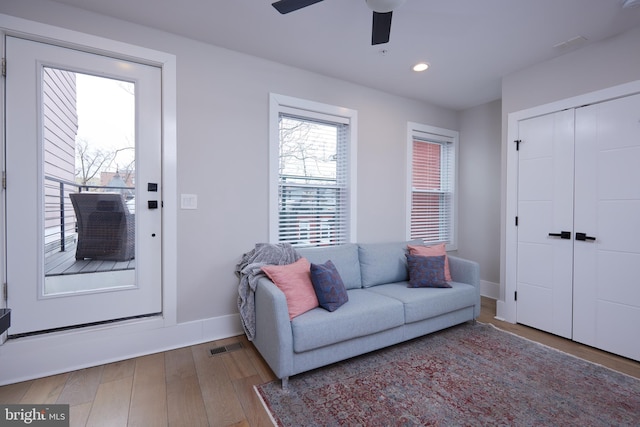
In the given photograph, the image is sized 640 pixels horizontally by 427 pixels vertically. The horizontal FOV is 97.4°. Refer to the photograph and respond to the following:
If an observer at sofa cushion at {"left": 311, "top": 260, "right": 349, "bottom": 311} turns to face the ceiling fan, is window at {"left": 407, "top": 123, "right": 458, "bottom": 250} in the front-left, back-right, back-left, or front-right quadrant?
back-left

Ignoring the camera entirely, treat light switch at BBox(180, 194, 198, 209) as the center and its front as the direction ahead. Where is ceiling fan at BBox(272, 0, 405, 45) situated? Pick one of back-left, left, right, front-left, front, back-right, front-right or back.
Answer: front-left

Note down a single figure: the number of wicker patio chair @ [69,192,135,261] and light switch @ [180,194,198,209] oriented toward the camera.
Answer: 1

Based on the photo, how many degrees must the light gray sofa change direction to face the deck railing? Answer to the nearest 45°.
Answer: approximately 135° to its right

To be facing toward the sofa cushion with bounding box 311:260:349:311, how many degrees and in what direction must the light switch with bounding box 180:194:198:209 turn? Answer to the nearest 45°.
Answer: approximately 45° to its left

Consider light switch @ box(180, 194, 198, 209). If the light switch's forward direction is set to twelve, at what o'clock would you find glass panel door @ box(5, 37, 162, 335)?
The glass panel door is roughly at 3 o'clock from the light switch.

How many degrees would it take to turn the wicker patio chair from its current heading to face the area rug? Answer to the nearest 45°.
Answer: approximately 90° to its right
